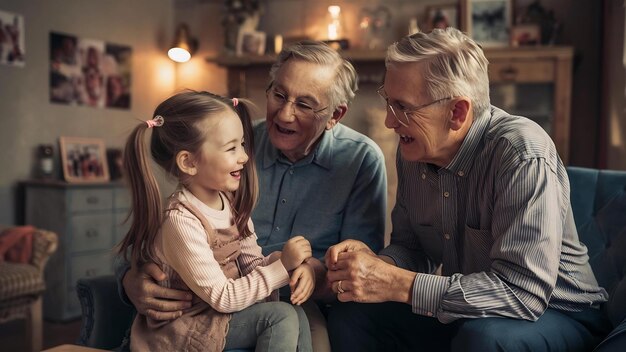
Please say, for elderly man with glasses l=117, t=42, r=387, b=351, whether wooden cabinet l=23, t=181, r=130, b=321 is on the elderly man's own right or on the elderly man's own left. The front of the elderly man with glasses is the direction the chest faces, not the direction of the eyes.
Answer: on the elderly man's own right

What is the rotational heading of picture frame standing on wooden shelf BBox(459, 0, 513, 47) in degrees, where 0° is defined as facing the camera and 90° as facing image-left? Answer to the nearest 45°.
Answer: approximately 0°

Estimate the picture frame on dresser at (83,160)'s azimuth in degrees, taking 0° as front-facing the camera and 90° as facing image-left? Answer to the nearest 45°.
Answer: approximately 0°

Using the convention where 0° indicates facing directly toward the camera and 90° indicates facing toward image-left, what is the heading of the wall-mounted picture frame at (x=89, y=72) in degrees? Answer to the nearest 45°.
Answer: approximately 315°

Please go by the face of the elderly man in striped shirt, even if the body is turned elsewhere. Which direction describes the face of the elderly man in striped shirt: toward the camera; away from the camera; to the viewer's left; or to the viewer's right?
to the viewer's left
